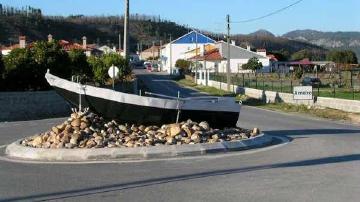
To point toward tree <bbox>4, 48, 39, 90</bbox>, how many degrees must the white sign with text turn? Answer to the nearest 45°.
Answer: approximately 90° to its right

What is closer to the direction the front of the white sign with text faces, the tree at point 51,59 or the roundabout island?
the roundabout island

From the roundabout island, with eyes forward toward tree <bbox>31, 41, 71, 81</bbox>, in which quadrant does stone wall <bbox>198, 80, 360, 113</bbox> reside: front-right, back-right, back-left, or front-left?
front-right

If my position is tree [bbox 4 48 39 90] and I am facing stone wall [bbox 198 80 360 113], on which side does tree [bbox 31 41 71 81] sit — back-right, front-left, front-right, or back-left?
front-left

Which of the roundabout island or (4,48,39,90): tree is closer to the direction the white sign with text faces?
the roundabout island

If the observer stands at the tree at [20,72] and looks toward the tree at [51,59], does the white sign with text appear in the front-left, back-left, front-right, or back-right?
front-right

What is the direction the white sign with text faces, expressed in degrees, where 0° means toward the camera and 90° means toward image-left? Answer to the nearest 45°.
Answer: approximately 0°

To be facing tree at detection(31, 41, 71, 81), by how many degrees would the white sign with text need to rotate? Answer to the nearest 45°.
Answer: approximately 90° to its right

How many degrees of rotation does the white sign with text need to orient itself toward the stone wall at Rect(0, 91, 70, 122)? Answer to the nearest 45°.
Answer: approximately 45° to its right

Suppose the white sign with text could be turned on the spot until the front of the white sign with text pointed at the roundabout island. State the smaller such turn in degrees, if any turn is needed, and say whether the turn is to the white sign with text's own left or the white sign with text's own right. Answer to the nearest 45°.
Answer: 0° — it already faces it

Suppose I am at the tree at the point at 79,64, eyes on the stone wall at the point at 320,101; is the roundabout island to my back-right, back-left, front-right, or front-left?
front-right

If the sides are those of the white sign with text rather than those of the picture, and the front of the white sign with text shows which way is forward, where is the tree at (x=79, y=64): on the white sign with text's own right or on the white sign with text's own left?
on the white sign with text's own right
